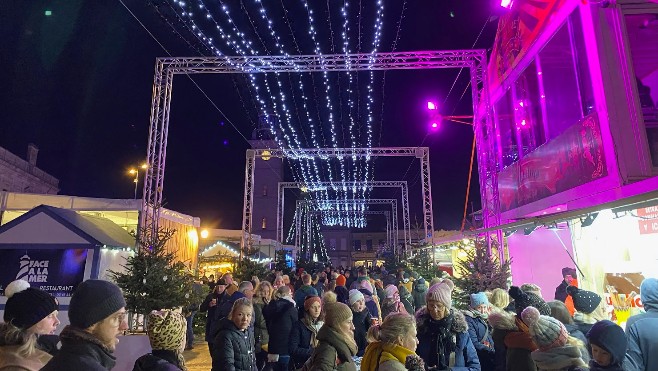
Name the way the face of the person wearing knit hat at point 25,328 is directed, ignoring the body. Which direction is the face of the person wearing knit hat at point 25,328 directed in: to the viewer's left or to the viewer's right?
to the viewer's right

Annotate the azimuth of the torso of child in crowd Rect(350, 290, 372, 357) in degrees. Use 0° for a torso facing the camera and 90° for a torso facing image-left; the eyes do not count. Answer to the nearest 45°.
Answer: approximately 0°

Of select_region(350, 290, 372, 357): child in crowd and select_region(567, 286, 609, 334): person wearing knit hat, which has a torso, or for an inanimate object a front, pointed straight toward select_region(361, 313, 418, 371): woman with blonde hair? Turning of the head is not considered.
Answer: the child in crowd
